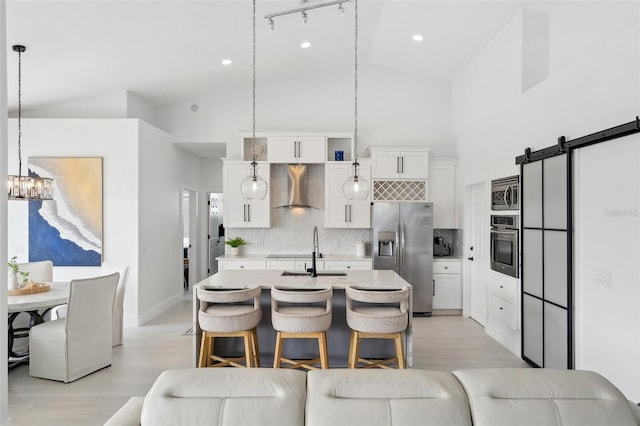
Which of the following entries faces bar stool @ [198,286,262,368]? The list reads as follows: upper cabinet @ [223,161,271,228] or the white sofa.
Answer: the upper cabinet

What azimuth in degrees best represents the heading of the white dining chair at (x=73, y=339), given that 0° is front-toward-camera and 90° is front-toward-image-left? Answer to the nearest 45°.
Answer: approximately 135°

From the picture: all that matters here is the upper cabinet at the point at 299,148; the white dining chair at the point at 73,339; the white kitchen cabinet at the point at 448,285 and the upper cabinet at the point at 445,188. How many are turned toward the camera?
3

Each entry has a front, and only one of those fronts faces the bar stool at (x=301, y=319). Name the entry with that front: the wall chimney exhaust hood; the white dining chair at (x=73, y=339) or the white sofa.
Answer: the wall chimney exhaust hood

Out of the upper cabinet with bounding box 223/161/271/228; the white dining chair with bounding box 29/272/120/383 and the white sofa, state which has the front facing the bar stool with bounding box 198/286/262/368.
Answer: the upper cabinet
